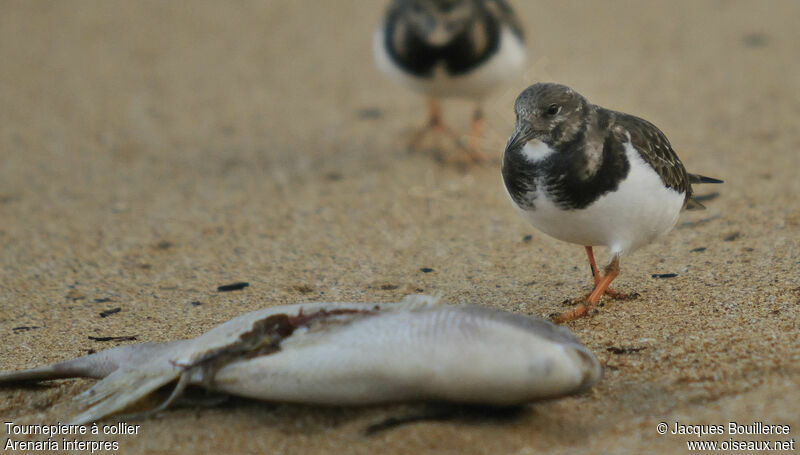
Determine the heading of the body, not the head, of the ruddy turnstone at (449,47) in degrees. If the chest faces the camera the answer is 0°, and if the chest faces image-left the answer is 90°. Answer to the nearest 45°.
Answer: approximately 0°

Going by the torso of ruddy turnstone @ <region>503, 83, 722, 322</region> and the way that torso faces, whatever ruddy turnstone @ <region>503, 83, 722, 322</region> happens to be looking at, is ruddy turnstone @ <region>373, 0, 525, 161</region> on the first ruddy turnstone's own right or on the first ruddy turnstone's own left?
on the first ruddy turnstone's own right

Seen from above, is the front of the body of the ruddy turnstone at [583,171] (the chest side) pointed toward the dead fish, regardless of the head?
yes

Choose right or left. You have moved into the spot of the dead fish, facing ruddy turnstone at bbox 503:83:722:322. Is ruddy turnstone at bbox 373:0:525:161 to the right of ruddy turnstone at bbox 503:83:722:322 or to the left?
left

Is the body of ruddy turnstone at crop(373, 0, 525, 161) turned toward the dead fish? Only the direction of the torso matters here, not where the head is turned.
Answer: yes

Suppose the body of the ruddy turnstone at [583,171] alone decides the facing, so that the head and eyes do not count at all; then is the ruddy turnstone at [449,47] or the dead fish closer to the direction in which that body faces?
the dead fish

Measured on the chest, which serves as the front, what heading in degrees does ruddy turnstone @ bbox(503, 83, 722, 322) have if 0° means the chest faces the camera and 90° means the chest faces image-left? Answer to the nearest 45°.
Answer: approximately 45°
